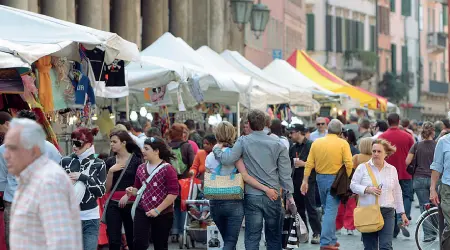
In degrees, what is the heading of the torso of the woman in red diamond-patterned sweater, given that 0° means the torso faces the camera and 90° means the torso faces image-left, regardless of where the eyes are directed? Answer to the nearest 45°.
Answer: approximately 45°

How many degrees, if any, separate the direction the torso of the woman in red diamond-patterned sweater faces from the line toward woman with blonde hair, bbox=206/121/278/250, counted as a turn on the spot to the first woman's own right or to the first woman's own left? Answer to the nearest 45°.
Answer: approximately 135° to the first woman's own left

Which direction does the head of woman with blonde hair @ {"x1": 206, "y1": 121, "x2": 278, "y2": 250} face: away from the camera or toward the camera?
away from the camera

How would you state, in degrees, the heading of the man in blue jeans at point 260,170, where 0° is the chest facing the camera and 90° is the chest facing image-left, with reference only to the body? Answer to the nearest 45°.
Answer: approximately 180°

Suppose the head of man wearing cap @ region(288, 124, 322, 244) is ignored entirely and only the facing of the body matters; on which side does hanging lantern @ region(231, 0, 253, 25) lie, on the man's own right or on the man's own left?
on the man's own right

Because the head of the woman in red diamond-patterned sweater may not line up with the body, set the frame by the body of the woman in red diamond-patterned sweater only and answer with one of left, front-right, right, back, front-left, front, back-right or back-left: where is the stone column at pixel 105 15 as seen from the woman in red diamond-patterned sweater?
back-right

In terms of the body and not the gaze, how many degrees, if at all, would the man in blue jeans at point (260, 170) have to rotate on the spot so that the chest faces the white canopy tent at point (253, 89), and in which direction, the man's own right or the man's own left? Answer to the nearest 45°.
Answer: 0° — they already face it

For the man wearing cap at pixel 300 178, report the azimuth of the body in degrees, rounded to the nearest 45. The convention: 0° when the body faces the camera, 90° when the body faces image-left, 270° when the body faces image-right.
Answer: approximately 45°

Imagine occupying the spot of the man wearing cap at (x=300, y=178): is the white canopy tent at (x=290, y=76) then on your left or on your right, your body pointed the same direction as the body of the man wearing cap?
on your right

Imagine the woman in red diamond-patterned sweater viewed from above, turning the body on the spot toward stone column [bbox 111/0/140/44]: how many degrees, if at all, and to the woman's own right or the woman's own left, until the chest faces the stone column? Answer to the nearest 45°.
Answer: approximately 135° to the woman's own right

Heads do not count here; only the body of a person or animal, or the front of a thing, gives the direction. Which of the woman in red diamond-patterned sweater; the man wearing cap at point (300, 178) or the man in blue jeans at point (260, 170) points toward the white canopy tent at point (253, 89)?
the man in blue jeans
